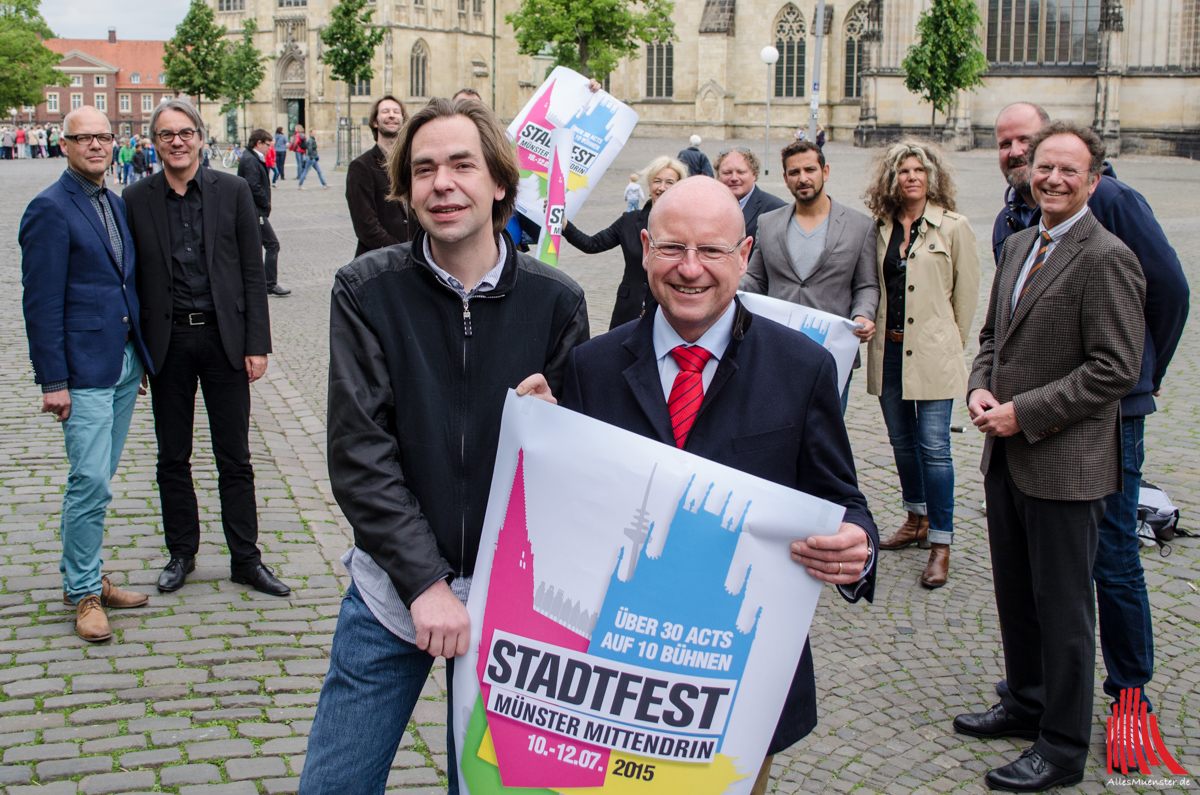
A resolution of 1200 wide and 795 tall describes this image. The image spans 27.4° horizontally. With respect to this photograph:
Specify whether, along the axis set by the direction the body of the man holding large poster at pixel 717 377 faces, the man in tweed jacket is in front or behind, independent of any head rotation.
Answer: behind

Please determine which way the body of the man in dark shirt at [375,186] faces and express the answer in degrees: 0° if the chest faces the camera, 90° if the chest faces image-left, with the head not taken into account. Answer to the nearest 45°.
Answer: approximately 315°

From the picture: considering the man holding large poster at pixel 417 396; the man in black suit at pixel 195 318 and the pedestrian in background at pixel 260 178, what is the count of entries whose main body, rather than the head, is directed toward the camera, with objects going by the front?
2

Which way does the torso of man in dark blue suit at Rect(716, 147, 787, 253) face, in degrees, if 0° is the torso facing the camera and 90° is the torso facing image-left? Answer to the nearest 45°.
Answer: approximately 0°

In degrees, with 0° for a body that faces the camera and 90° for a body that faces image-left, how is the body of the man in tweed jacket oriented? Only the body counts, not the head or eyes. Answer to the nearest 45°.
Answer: approximately 45°
